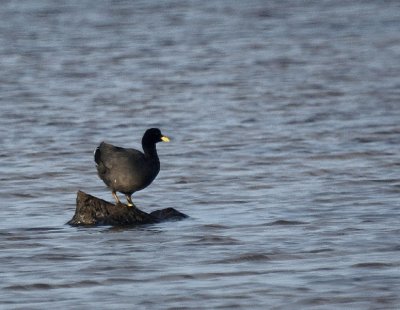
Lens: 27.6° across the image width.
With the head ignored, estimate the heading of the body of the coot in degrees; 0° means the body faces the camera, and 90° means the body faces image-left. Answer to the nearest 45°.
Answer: approximately 270°
